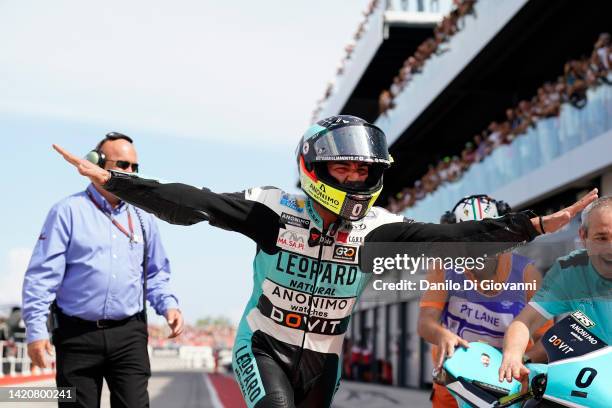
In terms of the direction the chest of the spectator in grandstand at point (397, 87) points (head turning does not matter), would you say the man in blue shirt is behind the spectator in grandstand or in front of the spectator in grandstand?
in front

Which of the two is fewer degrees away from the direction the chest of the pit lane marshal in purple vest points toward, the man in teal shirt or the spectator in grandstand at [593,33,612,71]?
the man in teal shirt

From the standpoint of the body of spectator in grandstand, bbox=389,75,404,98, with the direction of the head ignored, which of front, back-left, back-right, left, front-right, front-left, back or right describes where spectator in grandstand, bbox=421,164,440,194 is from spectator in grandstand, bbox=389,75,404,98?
front-left

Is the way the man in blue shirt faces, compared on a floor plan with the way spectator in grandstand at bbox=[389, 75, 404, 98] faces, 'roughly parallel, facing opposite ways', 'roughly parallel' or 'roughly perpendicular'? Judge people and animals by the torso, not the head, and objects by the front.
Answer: roughly perpendicular

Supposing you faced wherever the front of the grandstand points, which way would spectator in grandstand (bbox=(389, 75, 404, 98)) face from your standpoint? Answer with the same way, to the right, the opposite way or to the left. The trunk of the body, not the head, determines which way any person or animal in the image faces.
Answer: the same way

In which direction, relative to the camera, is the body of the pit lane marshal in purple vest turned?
toward the camera

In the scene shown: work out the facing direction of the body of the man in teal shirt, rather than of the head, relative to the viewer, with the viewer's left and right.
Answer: facing the viewer

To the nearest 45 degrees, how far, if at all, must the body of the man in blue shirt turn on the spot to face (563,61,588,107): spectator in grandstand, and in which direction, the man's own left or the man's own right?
approximately 90° to the man's own left

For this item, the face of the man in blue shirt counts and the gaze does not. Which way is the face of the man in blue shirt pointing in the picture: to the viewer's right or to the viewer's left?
to the viewer's right

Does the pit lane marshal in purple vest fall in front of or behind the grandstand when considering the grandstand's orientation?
in front

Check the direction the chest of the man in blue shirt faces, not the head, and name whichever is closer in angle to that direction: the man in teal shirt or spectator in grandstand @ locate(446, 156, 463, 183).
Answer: the man in teal shirt

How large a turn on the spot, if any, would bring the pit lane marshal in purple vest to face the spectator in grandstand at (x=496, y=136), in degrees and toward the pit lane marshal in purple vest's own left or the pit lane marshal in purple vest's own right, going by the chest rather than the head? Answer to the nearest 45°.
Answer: approximately 180°

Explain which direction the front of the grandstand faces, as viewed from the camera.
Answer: facing the viewer and to the left of the viewer

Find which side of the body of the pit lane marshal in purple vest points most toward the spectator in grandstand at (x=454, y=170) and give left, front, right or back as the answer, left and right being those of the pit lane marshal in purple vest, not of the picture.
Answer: back

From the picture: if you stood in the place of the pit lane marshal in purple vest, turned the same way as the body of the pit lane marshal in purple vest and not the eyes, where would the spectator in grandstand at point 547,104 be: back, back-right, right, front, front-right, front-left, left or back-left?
back
